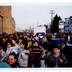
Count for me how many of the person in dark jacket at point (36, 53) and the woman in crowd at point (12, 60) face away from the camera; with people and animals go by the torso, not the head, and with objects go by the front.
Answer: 0

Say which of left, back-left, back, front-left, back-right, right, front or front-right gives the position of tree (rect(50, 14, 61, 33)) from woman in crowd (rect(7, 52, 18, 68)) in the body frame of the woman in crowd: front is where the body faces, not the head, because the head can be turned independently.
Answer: back-left

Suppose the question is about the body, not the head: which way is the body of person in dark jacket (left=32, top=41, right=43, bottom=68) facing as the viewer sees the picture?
toward the camera

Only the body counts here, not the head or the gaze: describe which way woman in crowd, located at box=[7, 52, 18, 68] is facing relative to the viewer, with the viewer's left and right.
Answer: facing the viewer and to the left of the viewer

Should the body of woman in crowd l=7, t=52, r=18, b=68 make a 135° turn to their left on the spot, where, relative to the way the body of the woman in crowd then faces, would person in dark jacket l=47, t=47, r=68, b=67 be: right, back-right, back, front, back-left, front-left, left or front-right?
front
